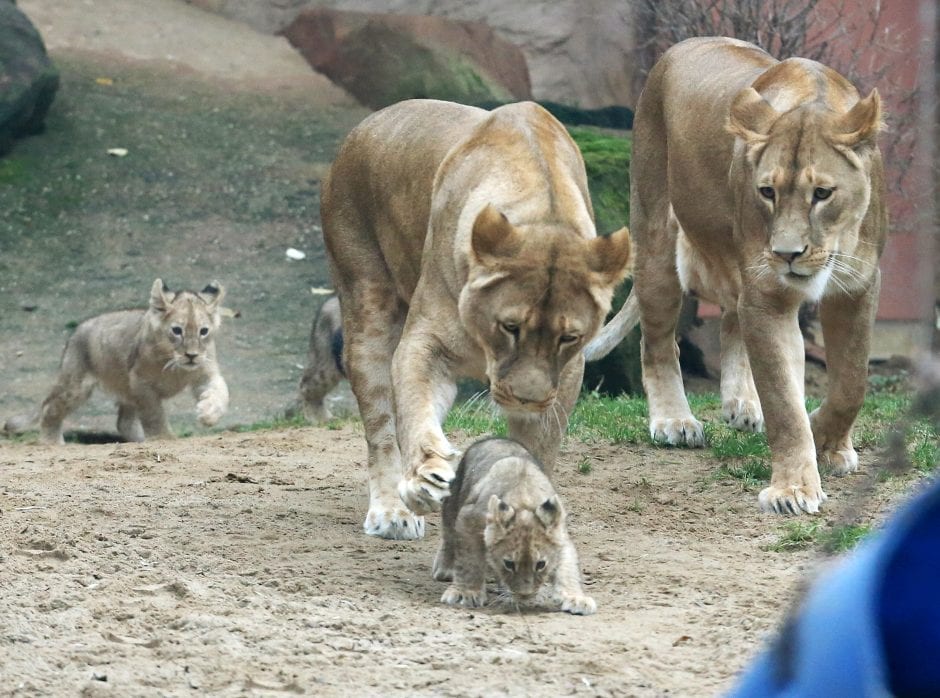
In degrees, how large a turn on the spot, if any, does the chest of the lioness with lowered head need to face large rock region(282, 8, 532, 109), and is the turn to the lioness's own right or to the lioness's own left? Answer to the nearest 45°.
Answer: approximately 135° to the lioness's own left

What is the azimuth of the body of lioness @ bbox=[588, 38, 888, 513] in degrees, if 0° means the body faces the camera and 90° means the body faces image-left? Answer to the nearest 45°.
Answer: approximately 315°

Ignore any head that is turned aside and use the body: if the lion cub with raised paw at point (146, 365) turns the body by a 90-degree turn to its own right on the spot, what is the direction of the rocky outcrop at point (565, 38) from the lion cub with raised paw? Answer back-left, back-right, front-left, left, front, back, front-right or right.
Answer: back

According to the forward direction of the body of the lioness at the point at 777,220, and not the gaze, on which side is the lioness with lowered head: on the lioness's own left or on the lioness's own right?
on the lioness's own right

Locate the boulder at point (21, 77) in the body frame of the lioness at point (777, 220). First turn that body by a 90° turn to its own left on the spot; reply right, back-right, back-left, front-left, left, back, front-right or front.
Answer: left

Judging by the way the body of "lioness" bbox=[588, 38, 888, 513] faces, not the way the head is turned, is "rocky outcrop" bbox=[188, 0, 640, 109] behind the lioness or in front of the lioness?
behind

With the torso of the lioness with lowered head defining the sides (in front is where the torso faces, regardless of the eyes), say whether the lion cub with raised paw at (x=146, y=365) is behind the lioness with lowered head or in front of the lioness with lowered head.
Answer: behind

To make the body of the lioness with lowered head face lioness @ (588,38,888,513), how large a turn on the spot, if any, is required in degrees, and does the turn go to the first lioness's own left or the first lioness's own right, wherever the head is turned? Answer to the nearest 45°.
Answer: approximately 90° to the first lioness's own left

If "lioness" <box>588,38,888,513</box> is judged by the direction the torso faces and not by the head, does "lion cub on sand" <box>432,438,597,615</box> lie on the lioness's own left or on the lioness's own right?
on the lioness's own right

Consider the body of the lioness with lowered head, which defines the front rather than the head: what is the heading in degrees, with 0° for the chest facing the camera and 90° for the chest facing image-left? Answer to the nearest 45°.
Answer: approximately 315°

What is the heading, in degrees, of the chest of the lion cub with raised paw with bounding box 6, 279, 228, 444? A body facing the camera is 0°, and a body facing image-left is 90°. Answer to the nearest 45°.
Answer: approximately 315°

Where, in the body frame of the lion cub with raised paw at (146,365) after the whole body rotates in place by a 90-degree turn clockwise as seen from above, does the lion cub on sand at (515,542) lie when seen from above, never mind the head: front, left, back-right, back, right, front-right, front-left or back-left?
front-left

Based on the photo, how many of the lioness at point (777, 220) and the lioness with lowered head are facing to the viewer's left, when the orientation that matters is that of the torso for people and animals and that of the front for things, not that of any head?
0

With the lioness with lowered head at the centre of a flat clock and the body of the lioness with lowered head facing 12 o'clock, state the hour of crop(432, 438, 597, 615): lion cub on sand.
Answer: The lion cub on sand is roughly at 1 o'clock from the lioness with lowered head.
